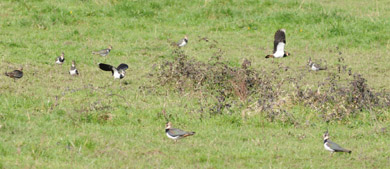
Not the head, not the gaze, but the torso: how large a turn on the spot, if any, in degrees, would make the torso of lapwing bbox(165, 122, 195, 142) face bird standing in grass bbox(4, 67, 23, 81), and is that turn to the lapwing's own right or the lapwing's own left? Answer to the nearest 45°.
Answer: approximately 45° to the lapwing's own right

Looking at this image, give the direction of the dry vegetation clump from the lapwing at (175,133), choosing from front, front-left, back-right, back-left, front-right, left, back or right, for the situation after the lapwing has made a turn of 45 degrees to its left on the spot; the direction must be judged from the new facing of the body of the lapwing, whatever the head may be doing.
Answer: back

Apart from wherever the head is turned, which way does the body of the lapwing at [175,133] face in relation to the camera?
to the viewer's left

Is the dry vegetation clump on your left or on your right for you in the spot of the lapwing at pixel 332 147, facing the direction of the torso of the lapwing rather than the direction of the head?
on your right

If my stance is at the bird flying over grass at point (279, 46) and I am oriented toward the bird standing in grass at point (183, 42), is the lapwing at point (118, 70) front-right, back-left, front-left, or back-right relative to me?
front-left
